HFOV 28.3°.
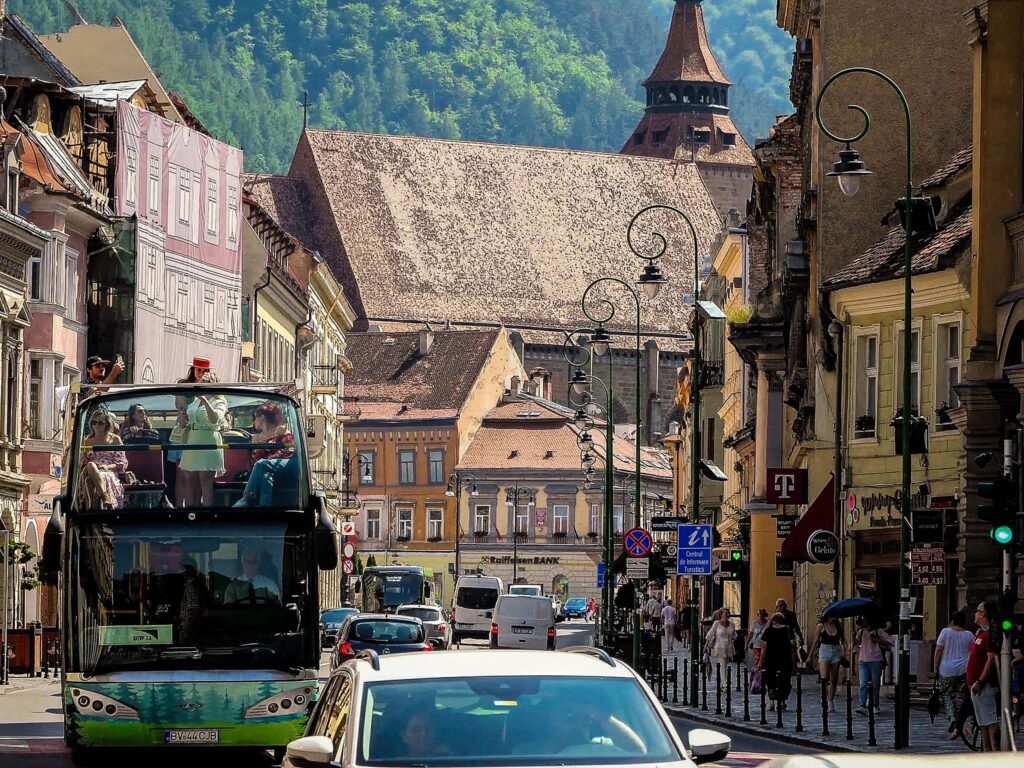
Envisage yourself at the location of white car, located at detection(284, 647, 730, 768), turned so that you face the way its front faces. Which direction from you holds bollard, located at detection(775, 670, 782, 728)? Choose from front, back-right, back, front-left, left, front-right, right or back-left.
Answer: back

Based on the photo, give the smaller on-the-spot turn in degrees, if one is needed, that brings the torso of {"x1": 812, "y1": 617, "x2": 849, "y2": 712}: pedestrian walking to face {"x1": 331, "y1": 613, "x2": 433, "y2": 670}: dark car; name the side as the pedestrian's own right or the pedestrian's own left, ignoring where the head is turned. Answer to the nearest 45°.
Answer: approximately 90° to the pedestrian's own right

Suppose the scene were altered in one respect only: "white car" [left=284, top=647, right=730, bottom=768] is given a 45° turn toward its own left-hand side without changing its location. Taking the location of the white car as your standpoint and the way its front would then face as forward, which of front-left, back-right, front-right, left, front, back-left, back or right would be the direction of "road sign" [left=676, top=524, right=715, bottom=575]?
back-left

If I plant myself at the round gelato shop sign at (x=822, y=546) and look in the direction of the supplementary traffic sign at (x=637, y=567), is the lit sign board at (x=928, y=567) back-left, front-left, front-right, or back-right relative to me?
back-left
